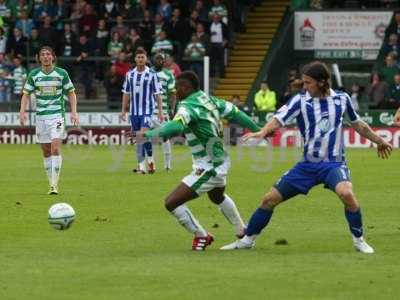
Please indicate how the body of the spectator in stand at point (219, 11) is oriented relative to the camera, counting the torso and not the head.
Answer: toward the camera

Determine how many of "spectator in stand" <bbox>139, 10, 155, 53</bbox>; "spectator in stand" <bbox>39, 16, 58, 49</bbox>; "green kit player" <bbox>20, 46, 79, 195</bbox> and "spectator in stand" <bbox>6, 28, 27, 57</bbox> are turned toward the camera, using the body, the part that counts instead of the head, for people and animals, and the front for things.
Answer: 4

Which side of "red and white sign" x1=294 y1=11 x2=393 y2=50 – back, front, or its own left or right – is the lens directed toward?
front

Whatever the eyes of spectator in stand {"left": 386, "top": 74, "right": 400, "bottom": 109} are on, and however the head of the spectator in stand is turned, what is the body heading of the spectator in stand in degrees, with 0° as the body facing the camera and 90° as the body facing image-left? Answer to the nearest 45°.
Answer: approximately 45°

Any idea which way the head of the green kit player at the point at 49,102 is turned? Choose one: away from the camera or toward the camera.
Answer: toward the camera

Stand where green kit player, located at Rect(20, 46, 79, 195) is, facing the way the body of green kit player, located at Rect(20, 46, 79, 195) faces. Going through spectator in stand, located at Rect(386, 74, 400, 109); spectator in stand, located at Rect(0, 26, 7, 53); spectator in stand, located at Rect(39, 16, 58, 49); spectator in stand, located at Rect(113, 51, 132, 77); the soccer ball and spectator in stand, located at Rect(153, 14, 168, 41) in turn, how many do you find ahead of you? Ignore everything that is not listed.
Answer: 1

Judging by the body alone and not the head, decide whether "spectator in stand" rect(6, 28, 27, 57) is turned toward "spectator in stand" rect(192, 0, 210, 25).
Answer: no

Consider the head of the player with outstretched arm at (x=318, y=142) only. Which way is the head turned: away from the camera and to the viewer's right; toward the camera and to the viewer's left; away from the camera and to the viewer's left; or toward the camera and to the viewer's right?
toward the camera and to the viewer's left

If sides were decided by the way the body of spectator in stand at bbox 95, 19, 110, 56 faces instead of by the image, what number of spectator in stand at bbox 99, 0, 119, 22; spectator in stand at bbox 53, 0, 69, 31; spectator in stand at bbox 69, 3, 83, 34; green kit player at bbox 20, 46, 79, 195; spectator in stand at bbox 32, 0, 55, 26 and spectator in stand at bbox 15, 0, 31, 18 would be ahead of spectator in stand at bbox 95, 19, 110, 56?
1

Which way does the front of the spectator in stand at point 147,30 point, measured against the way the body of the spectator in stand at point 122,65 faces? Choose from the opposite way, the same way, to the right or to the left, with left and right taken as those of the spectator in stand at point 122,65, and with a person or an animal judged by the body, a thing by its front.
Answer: the same way

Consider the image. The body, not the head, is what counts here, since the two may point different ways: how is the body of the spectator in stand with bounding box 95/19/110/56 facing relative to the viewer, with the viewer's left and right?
facing the viewer

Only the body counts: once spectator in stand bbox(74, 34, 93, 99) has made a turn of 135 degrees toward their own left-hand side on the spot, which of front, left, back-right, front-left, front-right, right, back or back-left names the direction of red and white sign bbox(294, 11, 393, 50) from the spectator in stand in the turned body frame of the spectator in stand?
front-right

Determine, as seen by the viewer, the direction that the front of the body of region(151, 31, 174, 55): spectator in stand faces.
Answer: toward the camera

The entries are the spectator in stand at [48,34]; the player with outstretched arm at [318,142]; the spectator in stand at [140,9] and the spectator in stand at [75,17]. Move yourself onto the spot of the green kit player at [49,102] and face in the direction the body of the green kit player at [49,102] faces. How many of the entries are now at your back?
3
